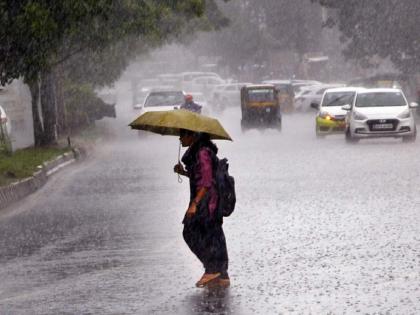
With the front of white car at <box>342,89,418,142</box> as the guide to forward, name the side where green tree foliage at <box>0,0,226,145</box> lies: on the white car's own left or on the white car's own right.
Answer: on the white car's own right

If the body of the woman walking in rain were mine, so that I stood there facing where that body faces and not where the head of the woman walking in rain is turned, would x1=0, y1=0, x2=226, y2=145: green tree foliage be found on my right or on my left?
on my right

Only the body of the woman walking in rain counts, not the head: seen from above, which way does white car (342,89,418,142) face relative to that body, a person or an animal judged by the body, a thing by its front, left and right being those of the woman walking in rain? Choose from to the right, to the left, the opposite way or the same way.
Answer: to the left

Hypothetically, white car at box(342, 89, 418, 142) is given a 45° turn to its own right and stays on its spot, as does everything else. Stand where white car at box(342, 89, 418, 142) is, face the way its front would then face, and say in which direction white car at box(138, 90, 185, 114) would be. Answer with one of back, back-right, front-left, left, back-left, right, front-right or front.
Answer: right

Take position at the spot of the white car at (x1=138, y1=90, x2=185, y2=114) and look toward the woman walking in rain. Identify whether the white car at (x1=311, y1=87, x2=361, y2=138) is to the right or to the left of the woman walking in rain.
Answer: left

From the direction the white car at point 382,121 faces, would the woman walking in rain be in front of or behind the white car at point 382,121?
in front

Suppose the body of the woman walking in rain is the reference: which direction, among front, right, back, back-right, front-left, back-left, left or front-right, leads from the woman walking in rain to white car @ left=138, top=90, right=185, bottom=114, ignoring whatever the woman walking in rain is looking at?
right

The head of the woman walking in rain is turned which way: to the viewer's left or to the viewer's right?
to the viewer's left

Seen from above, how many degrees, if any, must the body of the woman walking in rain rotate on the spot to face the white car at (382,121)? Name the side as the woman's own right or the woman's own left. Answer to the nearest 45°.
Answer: approximately 90° to the woman's own right

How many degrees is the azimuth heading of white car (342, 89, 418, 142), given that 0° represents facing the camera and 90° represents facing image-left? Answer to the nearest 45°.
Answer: approximately 0°

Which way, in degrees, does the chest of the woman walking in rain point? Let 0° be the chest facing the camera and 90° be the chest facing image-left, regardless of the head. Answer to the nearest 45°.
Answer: approximately 90°

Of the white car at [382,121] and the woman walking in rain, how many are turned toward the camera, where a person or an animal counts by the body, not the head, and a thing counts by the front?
1
